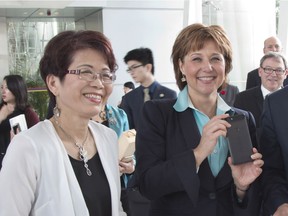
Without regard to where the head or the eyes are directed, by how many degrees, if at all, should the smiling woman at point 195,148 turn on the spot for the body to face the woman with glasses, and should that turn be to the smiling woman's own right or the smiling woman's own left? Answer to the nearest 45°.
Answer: approximately 90° to the smiling woman's own right

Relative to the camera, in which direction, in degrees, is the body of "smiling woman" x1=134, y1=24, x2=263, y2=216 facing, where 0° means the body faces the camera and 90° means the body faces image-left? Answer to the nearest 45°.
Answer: approximately 315°

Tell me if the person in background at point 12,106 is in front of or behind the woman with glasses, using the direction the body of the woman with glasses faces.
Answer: behind

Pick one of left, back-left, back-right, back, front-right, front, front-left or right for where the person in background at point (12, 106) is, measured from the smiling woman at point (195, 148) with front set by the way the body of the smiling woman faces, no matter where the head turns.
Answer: back

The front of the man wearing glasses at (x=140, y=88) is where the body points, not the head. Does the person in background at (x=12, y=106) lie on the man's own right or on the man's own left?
on the man's own right

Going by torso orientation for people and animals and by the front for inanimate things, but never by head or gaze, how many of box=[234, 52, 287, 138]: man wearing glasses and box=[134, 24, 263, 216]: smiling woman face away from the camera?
0

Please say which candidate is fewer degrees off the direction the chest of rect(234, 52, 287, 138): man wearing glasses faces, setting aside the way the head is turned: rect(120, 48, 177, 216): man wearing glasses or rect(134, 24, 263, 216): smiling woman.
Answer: the smiling woman

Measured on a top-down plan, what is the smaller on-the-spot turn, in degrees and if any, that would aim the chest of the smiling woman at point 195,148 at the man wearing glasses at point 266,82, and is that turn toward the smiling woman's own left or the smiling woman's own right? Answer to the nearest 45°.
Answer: approximately 135° to the smiling woman's own left

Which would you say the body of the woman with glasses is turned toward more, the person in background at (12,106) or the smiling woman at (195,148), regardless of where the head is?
the smiling woman

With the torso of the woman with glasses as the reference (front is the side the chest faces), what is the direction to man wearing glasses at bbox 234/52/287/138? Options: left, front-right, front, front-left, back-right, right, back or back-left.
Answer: left

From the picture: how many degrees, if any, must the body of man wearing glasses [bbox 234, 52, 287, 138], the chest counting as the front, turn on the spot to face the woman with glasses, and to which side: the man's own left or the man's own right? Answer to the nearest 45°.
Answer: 0° — they already face them

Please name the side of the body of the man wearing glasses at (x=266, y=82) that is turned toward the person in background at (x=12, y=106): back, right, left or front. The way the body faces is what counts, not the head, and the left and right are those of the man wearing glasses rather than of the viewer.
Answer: right

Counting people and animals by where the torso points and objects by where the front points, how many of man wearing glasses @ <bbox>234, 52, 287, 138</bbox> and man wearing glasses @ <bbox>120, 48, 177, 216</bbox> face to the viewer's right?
0
